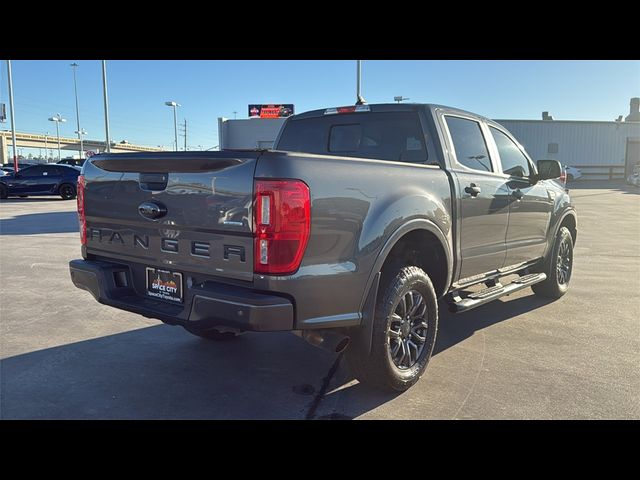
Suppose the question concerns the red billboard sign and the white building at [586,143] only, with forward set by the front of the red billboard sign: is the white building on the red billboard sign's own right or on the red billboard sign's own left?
on the red billboard sign's own left

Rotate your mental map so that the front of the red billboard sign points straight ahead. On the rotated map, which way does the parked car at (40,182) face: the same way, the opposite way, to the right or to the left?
to the right

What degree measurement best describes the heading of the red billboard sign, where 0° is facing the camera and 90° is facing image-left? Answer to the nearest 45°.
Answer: approximately 0°

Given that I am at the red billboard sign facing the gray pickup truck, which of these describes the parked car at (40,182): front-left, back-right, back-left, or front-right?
front-right

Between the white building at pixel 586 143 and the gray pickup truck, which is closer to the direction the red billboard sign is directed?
the gray pickup truck

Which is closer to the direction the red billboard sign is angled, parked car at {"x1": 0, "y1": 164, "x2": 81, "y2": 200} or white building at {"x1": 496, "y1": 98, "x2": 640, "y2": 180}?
the parked car

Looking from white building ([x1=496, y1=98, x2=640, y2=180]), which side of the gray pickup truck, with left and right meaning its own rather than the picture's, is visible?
front

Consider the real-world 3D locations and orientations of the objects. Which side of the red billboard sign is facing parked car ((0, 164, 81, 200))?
front

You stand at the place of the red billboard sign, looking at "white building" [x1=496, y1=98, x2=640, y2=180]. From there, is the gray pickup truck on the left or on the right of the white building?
right

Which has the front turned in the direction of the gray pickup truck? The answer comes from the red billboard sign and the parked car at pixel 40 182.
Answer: the red billboard sign

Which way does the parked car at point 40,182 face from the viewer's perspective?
to the viewer's left

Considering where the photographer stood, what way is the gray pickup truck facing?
facing away from the viewer and to the right of the viewer
